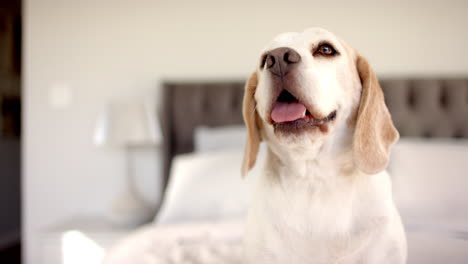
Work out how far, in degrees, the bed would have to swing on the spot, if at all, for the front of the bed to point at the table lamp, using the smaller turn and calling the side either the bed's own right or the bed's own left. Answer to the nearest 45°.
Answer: approximately 135° to the bed's own right

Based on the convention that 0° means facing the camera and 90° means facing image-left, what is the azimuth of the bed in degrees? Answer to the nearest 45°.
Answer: approximately 0°

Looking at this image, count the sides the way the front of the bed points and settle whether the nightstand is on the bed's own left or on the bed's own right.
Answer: on the bed's own right
